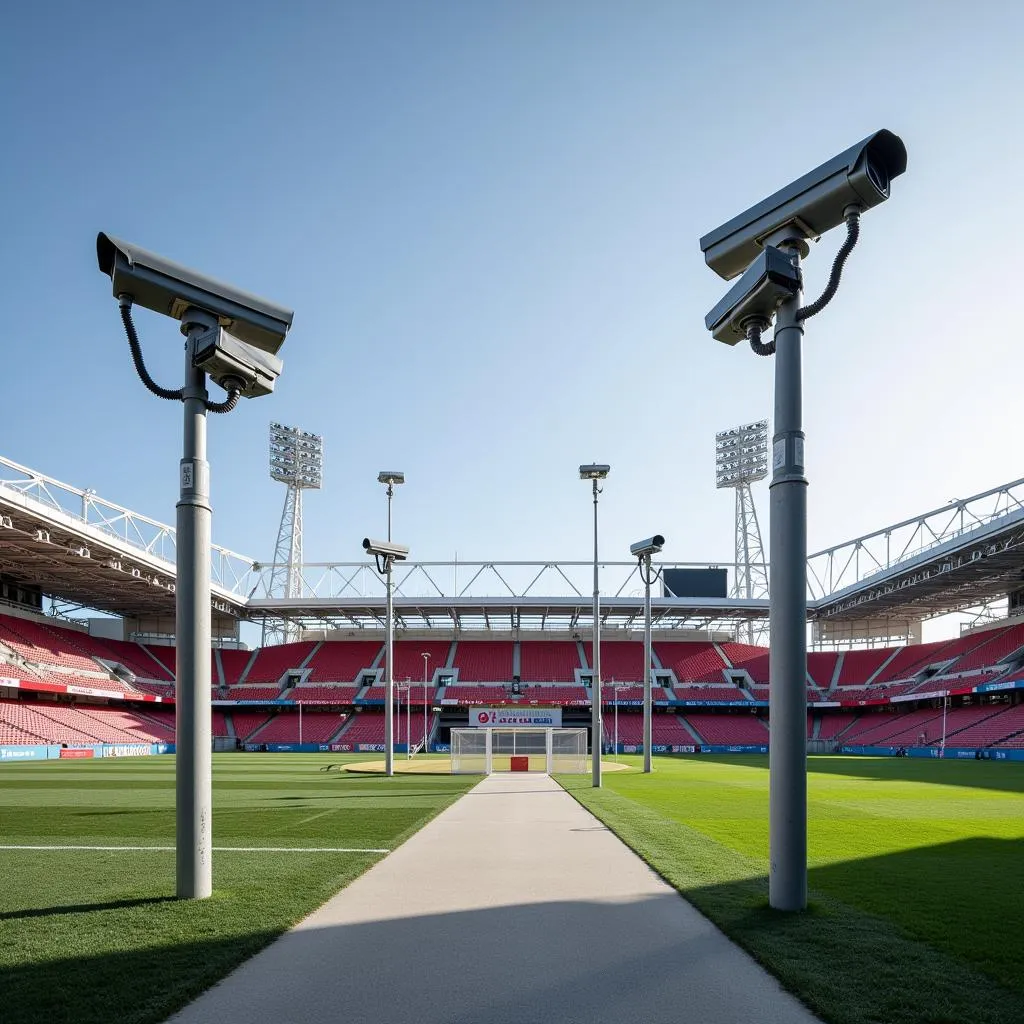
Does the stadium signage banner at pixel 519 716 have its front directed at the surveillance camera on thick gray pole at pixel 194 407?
yes

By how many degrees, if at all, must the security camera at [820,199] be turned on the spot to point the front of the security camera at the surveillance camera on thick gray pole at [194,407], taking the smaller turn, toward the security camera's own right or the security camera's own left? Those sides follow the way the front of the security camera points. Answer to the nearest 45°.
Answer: approximately 135° to the security camera's own right

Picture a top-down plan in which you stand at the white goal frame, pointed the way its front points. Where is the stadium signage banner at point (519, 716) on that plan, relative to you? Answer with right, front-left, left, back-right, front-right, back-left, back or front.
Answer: back

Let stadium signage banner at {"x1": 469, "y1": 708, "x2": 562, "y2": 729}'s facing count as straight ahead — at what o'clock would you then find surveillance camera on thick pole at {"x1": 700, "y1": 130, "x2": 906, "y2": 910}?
The surveillance camera on thick pole is roughly at 12 o'clock from the stadium signage banner.

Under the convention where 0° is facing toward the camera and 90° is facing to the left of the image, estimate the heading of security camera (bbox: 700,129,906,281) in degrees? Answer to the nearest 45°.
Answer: approximately 315°

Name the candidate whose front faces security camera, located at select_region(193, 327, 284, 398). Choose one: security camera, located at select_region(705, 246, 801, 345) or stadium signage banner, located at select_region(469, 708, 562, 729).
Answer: the stadium signage banner

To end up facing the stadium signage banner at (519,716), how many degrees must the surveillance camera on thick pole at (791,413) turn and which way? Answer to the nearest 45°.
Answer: approximately 135° to its left

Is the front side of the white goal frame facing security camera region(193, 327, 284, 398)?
yes
